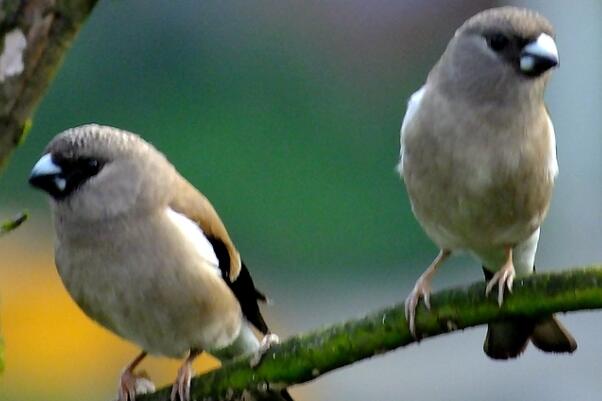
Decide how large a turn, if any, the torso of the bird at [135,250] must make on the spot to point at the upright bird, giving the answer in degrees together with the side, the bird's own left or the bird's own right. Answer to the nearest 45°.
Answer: approximately 135° to the bird's own left

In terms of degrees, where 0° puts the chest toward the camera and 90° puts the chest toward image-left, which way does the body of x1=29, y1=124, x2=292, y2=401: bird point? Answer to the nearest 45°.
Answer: approximately 45°
